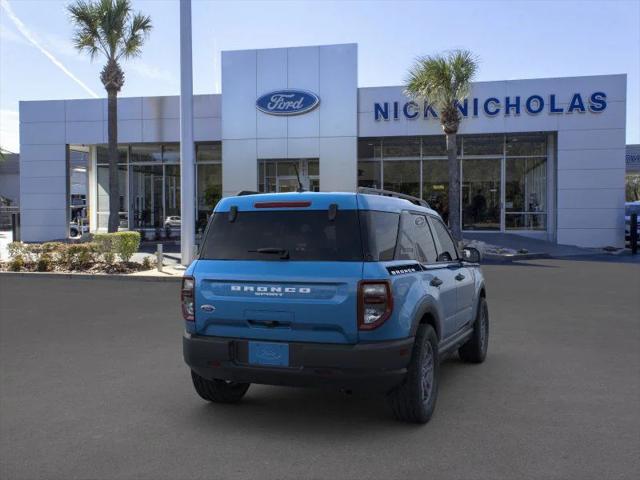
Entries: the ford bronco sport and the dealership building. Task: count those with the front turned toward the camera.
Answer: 1

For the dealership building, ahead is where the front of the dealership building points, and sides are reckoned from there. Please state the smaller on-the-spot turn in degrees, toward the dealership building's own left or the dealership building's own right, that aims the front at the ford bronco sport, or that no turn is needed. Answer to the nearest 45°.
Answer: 0° — it already faces it

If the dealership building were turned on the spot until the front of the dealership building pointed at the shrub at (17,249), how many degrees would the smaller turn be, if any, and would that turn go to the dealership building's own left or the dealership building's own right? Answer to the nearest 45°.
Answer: approximately 45° to the dealership building's own right

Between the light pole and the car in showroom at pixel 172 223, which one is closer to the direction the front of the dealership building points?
the light pole

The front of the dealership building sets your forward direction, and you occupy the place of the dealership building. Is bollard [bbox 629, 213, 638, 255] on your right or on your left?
on your left

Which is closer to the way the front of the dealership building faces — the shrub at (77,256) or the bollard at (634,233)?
the shrub

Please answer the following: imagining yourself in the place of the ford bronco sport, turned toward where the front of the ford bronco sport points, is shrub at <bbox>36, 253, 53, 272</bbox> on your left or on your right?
on your left

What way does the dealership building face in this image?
toward the camera

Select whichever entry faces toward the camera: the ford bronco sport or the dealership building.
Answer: the dealership building

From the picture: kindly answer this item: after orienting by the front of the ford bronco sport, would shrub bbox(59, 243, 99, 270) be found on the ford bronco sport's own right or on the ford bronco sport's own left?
on the ford bronco sport's own left

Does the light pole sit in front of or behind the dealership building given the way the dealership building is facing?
in front

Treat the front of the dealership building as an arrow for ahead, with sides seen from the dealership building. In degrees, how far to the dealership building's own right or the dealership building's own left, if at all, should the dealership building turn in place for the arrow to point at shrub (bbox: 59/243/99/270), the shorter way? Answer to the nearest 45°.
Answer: approximately 45° to the dealership building's own right

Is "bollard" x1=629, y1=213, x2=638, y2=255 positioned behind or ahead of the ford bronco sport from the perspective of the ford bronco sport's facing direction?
ahead

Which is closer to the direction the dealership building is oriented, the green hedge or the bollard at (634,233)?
the green hedge

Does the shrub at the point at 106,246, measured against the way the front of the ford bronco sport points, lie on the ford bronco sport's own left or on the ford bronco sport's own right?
on the ford bronco sport's own left

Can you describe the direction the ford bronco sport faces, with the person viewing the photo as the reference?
facing away from the viewer and to the right of the viewer

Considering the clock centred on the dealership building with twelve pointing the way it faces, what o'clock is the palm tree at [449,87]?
The palm tree is roughly at 11 o'clock from the dealership building.
